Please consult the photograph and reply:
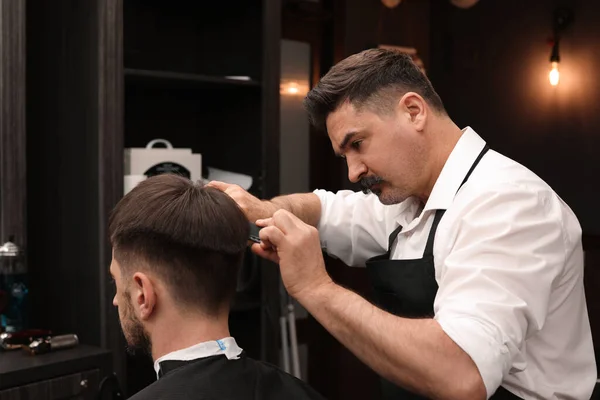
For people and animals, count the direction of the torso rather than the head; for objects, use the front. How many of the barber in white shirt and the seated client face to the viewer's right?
0

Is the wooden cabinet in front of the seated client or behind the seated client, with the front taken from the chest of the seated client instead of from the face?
in front

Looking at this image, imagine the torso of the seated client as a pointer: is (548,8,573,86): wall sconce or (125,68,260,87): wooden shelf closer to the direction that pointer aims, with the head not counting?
the wooden shelf

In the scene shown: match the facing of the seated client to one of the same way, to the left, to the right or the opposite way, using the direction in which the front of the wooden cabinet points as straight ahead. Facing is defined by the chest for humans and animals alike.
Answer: the opposite way

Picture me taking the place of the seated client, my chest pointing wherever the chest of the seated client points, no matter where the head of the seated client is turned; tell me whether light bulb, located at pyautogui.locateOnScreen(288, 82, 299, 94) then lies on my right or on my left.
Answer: on my right

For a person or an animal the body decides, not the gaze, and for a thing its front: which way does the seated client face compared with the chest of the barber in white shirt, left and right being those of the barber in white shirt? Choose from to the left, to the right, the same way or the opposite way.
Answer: to the right

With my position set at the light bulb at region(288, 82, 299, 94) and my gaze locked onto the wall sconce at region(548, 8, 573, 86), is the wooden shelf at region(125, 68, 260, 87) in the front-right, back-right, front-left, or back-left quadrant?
back-right

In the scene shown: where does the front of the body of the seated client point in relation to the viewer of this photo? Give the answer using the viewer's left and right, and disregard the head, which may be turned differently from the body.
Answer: facing away from the viewer and to the left of the viewer

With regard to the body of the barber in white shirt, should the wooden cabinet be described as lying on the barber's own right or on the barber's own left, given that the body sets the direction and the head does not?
on the barber's own right

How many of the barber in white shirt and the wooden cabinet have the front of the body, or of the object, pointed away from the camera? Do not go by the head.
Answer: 0

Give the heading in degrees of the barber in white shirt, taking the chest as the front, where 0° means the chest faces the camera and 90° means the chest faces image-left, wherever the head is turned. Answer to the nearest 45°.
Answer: approximately 45°

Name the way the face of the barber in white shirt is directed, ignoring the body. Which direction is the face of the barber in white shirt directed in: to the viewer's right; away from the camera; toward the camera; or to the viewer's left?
to the viewer's left

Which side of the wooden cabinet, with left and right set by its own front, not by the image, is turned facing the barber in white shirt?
front

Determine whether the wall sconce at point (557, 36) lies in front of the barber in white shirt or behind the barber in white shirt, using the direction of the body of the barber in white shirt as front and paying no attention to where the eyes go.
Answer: behind

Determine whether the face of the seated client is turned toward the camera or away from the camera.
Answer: away from the camera

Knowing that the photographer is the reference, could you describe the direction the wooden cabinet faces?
facing the viewer and to the right of the viewer
